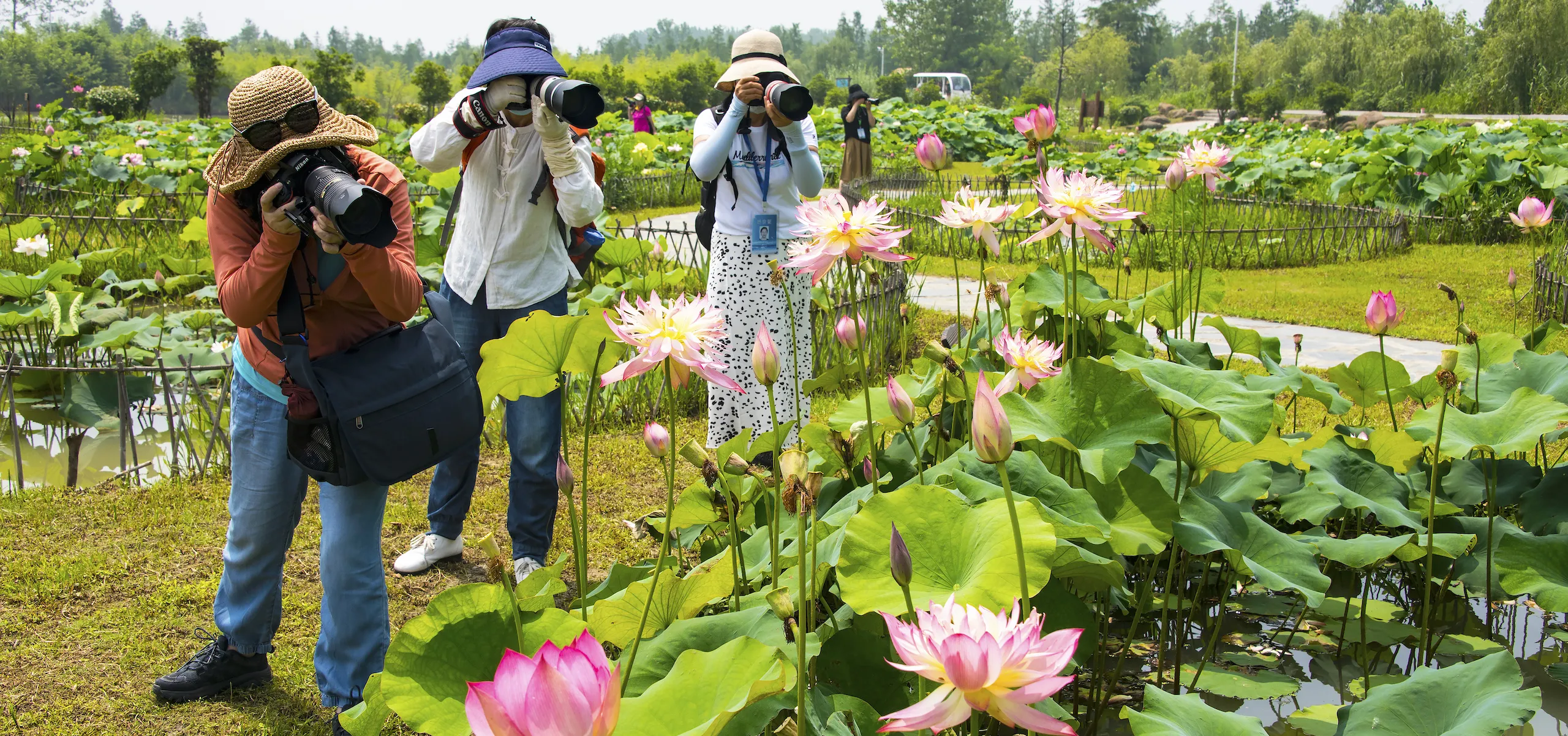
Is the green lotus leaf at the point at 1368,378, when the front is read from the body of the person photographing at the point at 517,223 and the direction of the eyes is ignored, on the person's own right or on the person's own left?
on the person's own left

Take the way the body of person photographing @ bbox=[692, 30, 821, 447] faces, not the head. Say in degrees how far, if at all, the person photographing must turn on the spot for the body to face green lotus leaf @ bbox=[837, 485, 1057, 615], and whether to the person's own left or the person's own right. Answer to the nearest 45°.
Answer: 0° — they already face it

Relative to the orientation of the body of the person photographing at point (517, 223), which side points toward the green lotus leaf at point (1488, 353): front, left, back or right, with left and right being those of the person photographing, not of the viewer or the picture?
left

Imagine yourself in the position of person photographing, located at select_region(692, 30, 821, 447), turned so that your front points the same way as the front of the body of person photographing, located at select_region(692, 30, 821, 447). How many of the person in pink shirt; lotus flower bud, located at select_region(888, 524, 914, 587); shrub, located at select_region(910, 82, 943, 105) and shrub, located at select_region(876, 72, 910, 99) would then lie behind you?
3

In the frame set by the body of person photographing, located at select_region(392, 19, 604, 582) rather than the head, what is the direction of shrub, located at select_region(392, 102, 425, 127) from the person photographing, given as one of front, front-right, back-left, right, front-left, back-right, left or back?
back

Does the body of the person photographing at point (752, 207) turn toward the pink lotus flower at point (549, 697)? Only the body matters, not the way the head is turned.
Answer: yes

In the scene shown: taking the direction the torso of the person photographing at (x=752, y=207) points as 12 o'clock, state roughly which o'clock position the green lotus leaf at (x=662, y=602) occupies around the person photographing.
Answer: The green lotus leaf is roughly at 12 o'clock from the person photographing.

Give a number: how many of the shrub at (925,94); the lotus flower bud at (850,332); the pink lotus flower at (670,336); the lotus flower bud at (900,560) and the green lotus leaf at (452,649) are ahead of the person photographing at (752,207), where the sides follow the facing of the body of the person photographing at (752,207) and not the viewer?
4

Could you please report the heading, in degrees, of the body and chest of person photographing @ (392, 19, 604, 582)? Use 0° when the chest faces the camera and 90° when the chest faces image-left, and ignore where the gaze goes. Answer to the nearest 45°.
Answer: approximately 0°

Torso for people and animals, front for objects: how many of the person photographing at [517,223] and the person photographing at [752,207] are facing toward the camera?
2
